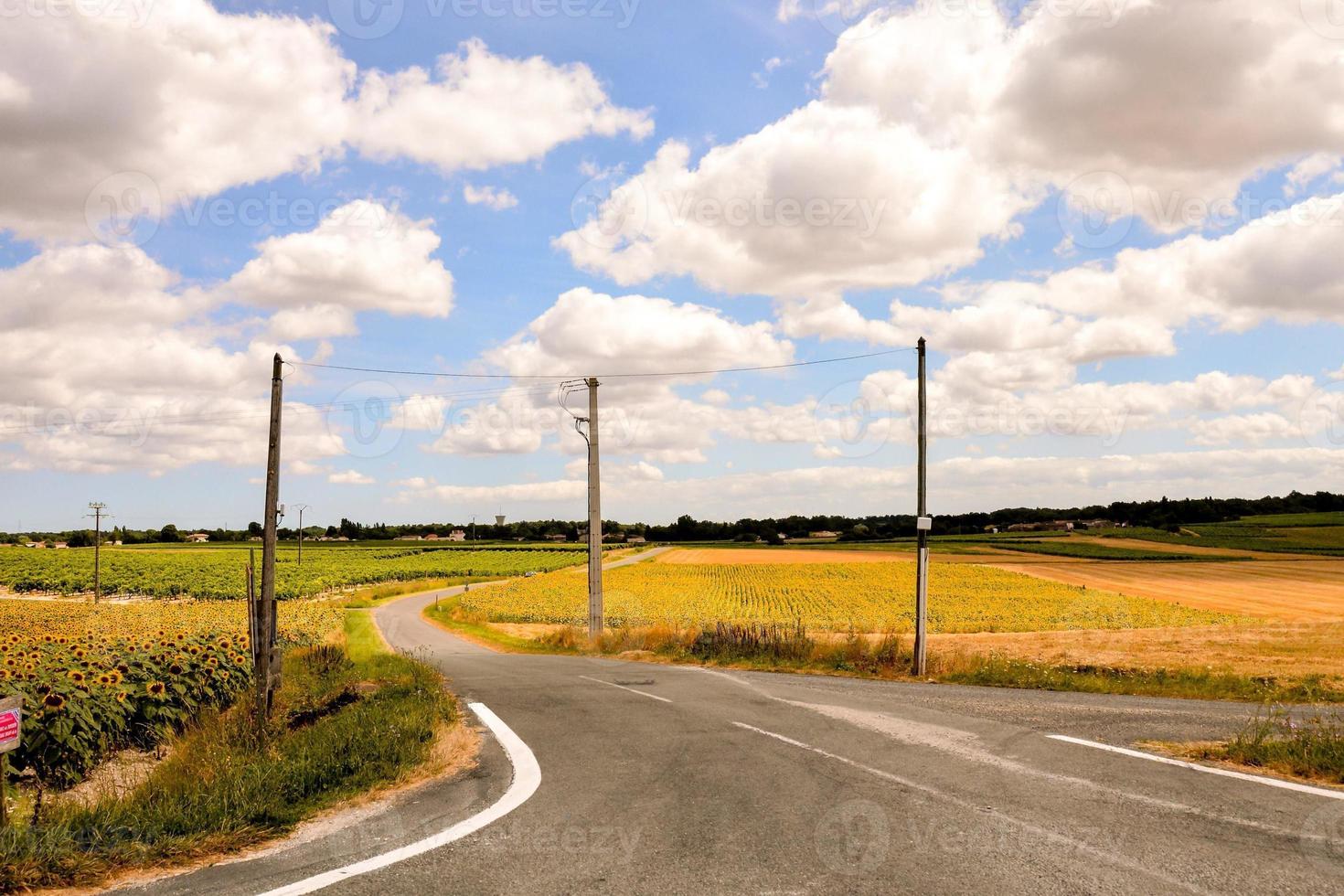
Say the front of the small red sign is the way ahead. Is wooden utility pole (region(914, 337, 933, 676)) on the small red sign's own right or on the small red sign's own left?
on the small red sign's own left

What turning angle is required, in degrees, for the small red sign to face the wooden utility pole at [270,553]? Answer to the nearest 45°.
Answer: approximately 135° to its left

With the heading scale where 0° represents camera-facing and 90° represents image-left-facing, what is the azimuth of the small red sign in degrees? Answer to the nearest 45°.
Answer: approximately 315°

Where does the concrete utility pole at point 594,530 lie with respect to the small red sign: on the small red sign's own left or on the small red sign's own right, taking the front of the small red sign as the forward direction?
on the small red sign's own left
